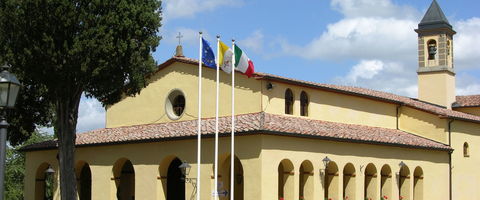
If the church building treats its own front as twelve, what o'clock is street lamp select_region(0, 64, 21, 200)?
The street lamp is roughly at 11 o'clock from the church building.

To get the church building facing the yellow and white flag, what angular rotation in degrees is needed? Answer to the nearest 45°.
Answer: approximately 45° to its left

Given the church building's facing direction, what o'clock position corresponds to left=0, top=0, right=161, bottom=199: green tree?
The green tree is roughly at 12 o'clock from the church building.

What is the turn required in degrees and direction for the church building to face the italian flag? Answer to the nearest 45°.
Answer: approximately 45° to its left

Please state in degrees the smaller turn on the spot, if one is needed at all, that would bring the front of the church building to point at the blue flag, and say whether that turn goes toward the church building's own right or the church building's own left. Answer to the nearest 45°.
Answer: approximately 45° to the church building's own left

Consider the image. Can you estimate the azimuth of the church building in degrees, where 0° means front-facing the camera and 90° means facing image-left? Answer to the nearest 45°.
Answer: approximately 45°
